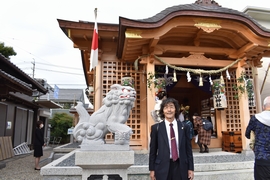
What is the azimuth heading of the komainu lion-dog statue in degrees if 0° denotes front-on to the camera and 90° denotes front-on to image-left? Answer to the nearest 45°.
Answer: approximately 270°

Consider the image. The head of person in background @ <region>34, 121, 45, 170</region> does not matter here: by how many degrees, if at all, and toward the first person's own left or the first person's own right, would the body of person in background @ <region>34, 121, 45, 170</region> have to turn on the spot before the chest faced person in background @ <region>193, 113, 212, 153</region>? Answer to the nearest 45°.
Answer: approximately 45° to the first person's own right

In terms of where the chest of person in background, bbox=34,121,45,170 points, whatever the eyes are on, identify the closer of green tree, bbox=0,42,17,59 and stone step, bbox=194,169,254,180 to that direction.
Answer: the stone step

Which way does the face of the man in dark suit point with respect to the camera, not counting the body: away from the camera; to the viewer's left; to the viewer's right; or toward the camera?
toward the camera

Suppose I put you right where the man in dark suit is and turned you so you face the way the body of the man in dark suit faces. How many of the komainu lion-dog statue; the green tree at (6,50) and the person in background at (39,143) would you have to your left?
0

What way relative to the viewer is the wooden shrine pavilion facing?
toward the camera

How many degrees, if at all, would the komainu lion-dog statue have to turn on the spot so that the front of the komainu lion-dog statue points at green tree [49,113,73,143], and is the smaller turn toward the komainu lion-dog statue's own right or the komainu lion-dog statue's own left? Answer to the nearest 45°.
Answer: approximately 90° to the komainu lion-dog statue's own left
